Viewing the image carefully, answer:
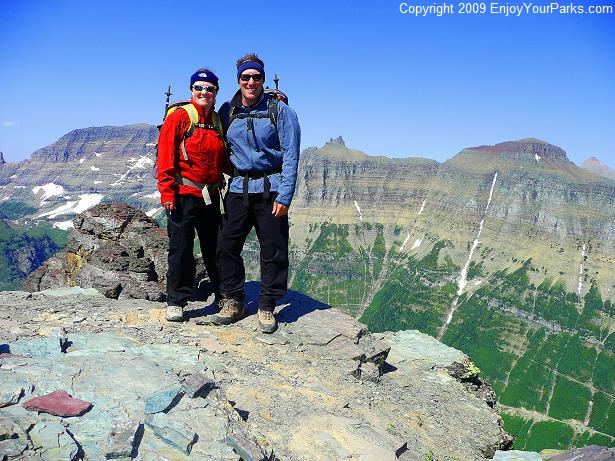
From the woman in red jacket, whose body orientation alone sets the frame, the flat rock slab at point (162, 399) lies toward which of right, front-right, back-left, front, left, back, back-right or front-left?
front-right

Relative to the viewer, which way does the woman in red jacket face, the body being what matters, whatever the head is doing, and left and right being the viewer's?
facing the viewer and to the right of the viewer

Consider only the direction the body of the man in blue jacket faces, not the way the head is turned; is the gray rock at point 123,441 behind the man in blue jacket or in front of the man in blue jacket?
in front

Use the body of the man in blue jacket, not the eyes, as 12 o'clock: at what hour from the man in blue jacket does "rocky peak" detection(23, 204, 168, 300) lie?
The rocky peak is roughly at 5 o'clock from the man in blue jacket.

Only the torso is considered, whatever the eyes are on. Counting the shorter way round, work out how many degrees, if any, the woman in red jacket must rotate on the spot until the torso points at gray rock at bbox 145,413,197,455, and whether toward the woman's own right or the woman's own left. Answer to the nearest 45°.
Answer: approximately 45° to the woman's own right

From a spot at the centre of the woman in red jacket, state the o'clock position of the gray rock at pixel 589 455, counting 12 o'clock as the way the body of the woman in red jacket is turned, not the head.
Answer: The gray rock is roughly at 12 o'clock from the woman in red jacket.

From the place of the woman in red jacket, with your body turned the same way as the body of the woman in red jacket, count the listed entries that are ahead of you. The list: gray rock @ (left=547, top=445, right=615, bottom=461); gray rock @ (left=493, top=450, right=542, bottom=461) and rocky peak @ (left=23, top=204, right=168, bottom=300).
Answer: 2

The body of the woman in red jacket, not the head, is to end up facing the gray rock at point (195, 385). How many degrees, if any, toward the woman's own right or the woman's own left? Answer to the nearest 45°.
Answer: approximately 45° to the woman's own right

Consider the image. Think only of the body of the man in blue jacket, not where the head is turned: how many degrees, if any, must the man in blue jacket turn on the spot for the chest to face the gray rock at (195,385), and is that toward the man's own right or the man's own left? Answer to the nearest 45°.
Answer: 0° — they already face it

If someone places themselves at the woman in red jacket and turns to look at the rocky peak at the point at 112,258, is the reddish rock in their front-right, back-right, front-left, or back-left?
back-left
